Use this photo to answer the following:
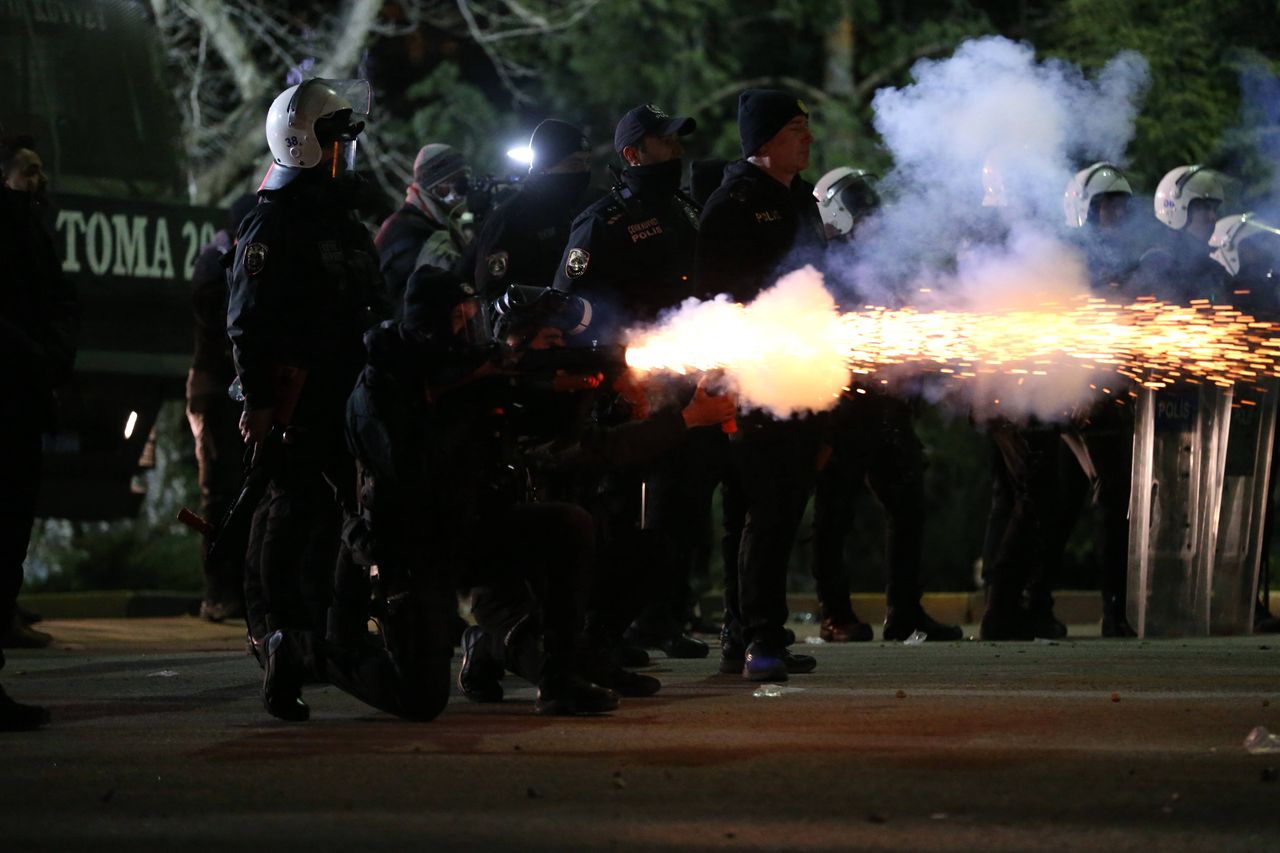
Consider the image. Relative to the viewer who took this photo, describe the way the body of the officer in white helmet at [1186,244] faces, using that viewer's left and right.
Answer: facing to the right of the viewer

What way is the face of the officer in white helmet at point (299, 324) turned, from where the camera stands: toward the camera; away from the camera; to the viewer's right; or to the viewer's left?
to the viewer's right

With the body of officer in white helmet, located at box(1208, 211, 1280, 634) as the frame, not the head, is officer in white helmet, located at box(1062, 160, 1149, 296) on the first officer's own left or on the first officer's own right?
on the first officer's own right

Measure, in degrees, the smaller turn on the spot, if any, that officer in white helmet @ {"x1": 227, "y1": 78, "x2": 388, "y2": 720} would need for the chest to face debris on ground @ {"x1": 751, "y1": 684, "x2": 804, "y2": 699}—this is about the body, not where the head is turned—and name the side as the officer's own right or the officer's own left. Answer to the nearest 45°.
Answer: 0° — they already face it

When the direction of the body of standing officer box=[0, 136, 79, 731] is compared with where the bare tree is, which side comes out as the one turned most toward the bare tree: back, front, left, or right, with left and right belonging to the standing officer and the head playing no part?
left

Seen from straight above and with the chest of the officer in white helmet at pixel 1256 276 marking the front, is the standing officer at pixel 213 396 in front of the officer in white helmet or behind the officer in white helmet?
behind

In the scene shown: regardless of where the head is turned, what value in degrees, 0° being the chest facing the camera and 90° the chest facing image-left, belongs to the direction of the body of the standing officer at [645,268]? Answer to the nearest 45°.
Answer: approximately 315°

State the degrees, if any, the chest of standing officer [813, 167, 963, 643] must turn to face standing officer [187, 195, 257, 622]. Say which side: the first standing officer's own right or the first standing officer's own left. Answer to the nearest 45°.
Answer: approximately 180°

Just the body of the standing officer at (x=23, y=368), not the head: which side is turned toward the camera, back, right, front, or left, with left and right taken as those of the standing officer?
right

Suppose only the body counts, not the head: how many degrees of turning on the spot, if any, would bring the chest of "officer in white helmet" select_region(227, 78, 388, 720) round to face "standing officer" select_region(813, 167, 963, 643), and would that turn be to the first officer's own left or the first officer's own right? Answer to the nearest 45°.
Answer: approximately 45° to the first officer's own left
